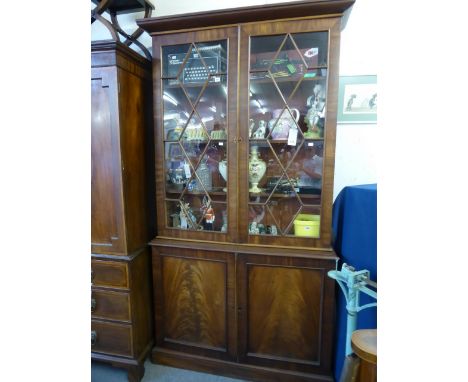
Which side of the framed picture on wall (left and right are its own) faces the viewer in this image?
front

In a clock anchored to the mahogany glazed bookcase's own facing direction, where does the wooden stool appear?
The wooden stool is roughly at 11 o'clock from the mahogany glazed bookcase.

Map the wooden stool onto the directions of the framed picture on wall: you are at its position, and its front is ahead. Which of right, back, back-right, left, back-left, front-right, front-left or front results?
front

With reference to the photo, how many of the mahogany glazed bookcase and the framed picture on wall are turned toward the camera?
2

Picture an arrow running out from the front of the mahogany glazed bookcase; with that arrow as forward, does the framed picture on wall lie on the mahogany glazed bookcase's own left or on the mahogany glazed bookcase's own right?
on the mahogany glazed bookcase's own left

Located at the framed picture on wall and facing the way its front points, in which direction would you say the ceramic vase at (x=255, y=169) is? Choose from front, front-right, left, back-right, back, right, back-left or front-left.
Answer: front-right

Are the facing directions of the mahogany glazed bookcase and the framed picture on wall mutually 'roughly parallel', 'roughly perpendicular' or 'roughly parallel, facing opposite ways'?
roughly parallel

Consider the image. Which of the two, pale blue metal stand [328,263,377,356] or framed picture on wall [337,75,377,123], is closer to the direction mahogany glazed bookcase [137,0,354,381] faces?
the pale blue metal stand

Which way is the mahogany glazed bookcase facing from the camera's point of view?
toward the camera

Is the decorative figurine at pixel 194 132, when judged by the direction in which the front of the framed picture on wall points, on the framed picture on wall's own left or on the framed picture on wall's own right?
on the framed picture on wall's own right
